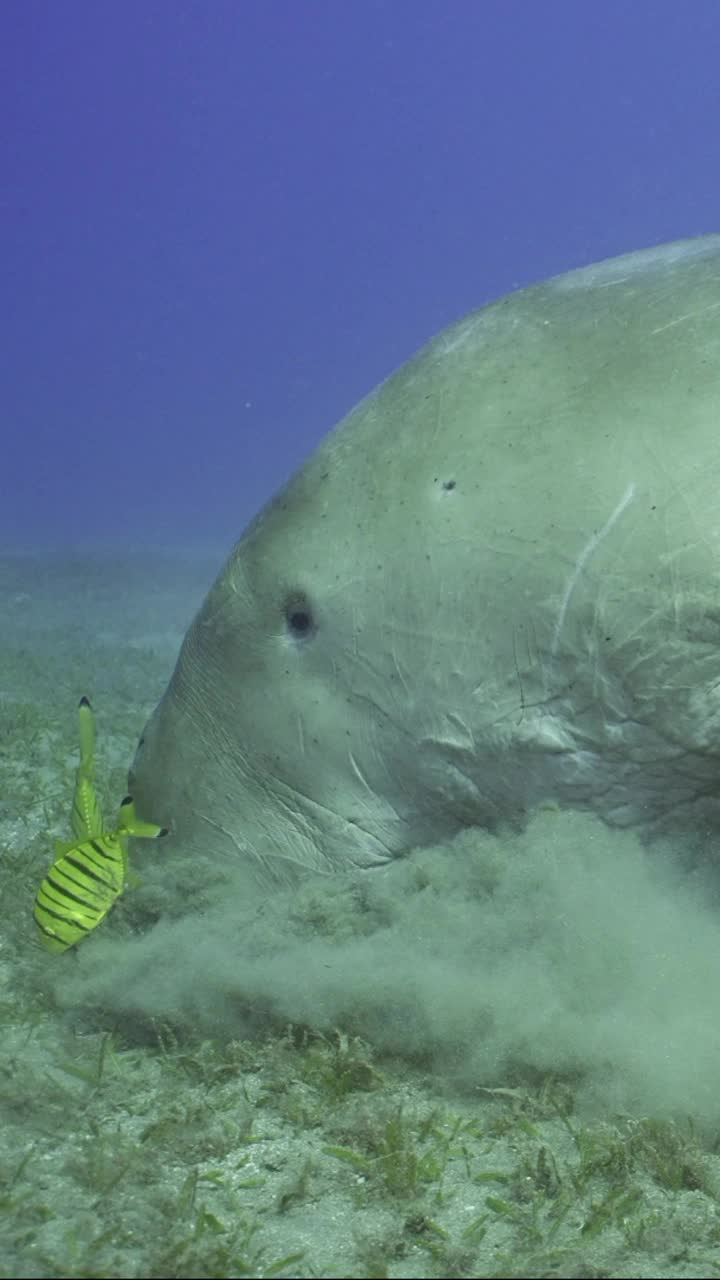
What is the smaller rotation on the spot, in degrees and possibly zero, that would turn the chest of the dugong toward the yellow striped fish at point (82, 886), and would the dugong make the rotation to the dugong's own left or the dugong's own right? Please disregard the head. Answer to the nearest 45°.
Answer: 0° — it already faces it

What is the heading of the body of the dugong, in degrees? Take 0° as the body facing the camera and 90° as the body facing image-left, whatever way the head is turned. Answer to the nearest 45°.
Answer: approximately 90°
